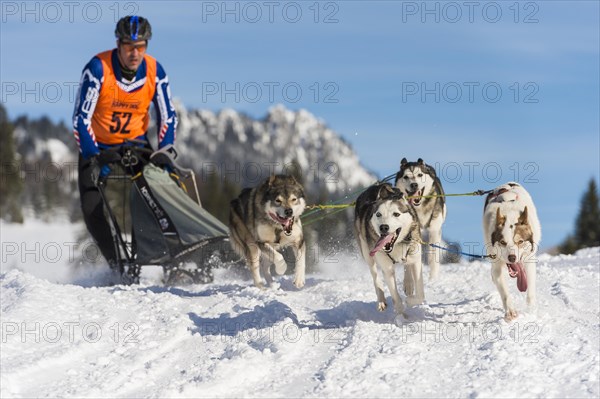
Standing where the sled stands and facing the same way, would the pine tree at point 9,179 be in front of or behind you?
behind

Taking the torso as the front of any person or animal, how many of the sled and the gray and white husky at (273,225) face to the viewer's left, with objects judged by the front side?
0

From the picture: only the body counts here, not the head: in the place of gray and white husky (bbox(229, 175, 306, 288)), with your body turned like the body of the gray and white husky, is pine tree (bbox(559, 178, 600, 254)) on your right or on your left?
on your left

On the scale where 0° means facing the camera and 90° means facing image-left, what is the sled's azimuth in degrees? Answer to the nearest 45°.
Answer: approximately 315°

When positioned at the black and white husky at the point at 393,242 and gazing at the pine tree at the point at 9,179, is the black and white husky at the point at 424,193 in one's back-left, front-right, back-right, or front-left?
front-right

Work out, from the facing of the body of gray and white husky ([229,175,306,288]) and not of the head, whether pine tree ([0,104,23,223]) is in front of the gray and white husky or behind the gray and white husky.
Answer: behind

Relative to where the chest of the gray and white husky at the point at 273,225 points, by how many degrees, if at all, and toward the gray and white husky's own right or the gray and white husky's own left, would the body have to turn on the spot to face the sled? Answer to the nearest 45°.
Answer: approximately 135° to the gray and white husky's own right

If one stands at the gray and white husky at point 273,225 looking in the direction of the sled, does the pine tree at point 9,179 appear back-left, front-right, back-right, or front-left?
front-right

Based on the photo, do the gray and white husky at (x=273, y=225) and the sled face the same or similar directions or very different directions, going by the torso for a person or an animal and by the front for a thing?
same or similar directions

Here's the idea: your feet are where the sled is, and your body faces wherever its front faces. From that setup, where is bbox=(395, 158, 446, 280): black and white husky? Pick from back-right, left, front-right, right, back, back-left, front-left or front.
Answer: front-left

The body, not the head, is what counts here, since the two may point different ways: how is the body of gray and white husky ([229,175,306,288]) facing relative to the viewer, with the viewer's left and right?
facing the viewer and to the right of the viewer

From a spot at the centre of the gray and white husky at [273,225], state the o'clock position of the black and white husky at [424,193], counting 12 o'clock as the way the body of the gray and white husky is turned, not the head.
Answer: The black and white husky is roughly at 10 o'clock from the gray and white husky.
